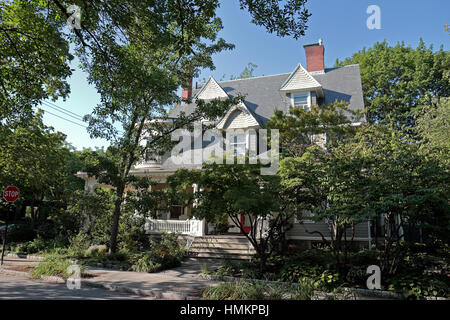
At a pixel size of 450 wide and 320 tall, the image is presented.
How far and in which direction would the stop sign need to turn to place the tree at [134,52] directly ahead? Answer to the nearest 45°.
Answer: approximately 45° to its left

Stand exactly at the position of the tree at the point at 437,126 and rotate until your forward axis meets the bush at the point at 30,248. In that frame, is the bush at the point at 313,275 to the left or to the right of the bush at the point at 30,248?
left

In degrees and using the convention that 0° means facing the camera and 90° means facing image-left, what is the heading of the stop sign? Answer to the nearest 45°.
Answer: approximately 0°

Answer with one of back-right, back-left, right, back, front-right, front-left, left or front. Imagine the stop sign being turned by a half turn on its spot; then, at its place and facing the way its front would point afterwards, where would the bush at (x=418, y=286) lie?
back-right

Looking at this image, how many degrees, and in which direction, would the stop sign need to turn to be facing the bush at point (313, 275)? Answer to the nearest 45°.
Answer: approximately 45° to its left

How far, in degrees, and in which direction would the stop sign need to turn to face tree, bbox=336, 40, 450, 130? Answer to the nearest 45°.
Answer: approximately 90° to its left

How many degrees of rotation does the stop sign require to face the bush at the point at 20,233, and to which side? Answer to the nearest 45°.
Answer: approximately 180°

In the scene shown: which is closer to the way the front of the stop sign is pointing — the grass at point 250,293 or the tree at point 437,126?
the grass

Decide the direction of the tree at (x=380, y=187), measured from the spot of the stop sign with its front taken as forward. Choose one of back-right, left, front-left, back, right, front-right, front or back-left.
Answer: front-left
